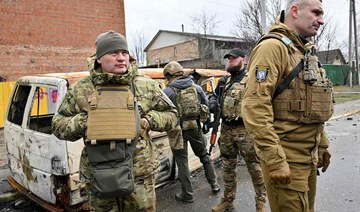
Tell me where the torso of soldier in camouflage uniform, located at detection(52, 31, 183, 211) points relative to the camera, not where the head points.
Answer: toward the camera

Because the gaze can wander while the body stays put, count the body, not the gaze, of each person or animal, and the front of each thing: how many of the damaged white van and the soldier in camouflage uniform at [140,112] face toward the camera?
1

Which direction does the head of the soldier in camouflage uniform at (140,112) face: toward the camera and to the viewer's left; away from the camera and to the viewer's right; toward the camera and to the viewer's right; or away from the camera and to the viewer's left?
toward the camera and to the viewer's right

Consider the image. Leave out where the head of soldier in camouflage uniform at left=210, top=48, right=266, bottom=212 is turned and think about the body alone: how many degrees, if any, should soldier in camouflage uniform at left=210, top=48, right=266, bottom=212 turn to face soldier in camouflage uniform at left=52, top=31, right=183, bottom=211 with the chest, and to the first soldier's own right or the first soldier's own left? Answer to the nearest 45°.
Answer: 0° — they already face them

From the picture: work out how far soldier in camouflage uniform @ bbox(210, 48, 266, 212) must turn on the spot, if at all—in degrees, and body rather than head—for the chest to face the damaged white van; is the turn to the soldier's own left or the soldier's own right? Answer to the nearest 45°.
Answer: approximately 45° to the soldier's own right

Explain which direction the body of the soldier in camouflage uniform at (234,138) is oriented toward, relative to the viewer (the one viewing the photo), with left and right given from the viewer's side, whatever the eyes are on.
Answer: facing the viewer and to the left of the viewer

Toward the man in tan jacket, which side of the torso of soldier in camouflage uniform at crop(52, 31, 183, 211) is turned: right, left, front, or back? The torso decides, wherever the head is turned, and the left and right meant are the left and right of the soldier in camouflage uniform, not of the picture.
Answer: left

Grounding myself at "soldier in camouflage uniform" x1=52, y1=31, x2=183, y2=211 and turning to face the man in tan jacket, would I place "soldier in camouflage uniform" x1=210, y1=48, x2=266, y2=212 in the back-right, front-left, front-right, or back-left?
front-left
